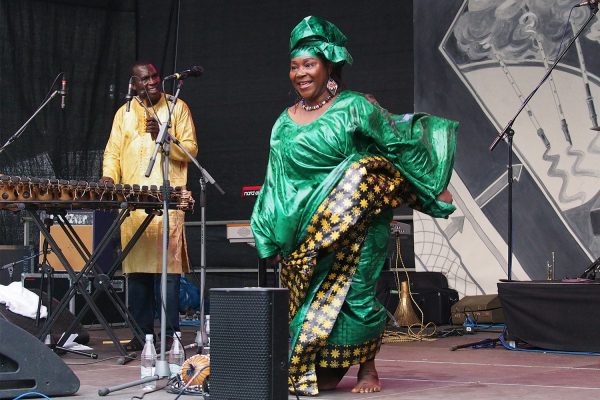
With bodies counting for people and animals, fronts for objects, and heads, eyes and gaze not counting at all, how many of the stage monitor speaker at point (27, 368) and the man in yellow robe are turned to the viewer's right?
1

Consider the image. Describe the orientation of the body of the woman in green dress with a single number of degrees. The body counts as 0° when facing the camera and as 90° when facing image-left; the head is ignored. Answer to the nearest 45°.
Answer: approximately 45°

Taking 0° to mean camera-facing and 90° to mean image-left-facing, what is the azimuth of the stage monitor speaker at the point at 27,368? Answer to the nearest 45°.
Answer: approximately 270°

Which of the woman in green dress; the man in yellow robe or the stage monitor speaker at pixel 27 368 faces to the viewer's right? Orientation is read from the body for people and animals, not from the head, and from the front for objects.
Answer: the stage monitor speaker

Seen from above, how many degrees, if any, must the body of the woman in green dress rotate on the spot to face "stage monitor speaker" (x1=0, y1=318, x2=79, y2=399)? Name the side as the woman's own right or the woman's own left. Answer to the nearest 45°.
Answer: approximately 45° to the woman's own right

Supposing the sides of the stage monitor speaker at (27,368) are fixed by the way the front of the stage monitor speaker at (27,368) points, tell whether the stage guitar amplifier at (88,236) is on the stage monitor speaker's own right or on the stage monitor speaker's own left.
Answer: on the stage monitor speaker's own left

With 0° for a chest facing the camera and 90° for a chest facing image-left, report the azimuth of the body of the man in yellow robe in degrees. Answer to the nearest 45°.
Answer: approximately 0°
